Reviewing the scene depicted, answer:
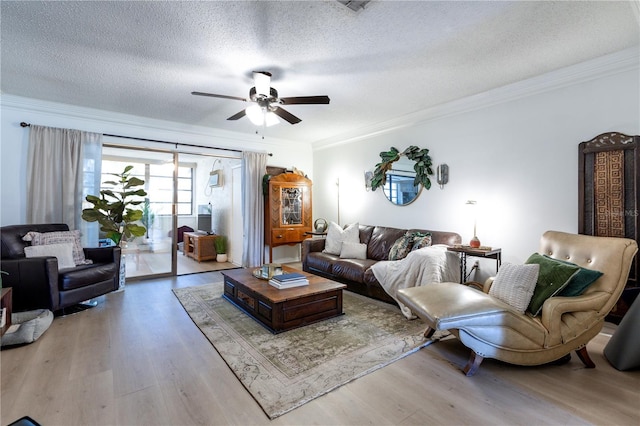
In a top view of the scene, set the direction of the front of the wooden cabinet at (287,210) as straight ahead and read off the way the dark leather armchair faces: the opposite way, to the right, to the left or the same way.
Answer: to the left

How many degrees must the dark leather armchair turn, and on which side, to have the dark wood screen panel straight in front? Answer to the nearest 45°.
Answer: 0° — it already faces it

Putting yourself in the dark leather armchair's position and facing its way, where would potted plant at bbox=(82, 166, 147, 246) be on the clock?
The potted plant is roughly at 9 o'clock from the dark leather armchair.

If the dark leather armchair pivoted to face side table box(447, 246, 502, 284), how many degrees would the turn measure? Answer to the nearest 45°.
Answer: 0° — it already faces it

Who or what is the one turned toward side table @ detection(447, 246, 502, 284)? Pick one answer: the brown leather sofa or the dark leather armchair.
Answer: the dark leather armchair

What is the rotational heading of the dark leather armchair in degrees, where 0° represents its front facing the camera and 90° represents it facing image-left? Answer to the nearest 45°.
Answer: approximately 315°

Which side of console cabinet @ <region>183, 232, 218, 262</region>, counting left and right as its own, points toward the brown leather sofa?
left
